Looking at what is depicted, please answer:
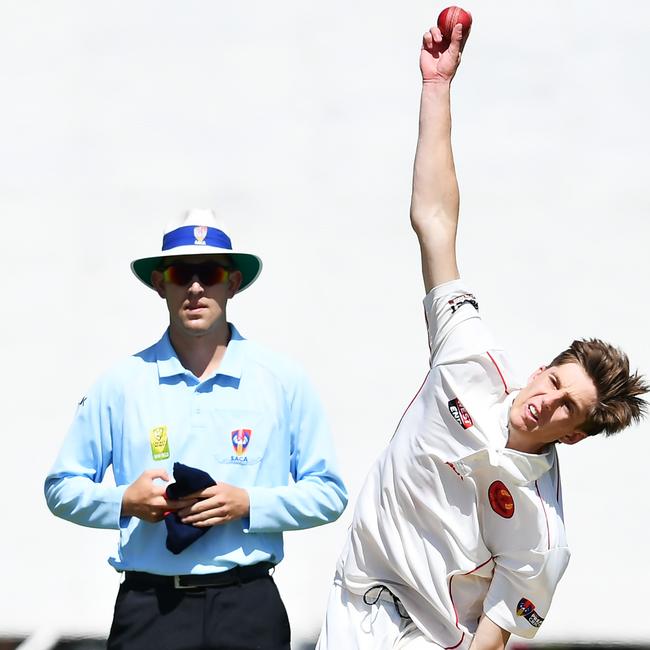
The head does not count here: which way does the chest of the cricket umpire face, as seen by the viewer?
toward the camera
